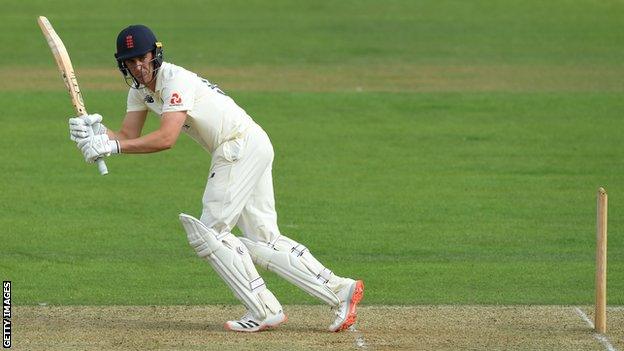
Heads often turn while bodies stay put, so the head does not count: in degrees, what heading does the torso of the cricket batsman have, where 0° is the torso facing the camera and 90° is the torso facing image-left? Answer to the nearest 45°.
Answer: approximately 90°
